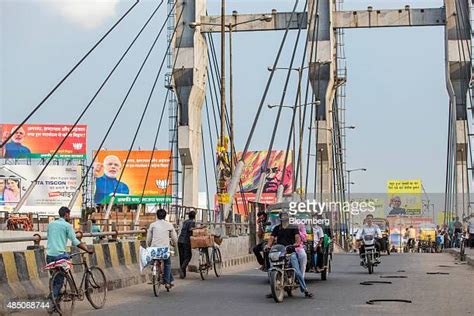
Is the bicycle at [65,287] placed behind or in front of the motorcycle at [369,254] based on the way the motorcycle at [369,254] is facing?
in front

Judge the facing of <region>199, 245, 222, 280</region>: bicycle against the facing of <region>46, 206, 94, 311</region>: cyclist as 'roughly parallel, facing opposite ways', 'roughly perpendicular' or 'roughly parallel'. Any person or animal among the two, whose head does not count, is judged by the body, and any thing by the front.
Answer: roughly parallel

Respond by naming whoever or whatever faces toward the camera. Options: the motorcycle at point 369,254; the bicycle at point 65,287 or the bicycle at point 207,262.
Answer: the motorcycle

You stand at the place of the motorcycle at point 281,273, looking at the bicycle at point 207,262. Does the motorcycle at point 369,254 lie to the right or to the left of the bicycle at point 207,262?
right

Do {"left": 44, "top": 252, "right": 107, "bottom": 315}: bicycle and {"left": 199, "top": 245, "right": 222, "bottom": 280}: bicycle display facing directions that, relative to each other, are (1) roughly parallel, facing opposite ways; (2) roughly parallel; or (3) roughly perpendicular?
roughly parallel

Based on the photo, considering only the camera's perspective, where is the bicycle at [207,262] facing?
facing away from the viewer and to the right of the viewer

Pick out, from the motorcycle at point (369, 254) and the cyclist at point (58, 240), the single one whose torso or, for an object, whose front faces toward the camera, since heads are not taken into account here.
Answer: the motorcycle

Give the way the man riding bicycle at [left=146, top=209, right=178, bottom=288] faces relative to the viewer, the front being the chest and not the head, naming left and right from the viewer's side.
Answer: facing away from the viewer

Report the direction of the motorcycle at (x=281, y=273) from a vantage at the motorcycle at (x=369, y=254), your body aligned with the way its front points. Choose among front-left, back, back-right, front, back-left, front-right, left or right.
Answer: front

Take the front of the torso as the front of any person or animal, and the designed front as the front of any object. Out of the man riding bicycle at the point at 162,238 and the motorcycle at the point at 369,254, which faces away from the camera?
the man riding bicycle

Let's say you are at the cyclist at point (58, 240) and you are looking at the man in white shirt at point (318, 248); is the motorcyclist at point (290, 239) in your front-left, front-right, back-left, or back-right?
front-right

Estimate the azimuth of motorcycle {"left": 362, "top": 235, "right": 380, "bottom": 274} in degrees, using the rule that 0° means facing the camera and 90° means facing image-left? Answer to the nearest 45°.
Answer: approximately 0°

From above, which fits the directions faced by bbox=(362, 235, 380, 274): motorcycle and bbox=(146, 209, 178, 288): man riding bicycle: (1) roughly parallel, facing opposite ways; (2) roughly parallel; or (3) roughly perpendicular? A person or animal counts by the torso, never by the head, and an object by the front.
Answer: roughly parallel, facing opposite ways

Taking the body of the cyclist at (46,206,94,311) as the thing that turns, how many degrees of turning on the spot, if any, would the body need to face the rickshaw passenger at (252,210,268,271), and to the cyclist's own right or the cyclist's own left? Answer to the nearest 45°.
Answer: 0° — they already face them

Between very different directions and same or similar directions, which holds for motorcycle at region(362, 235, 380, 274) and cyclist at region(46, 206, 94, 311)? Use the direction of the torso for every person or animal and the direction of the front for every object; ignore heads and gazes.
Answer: very different directions

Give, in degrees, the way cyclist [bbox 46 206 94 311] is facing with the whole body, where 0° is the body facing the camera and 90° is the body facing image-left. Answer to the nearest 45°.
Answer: approximately 225°

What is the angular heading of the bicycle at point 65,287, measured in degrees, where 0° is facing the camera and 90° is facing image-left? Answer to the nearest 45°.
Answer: approximately 225°
